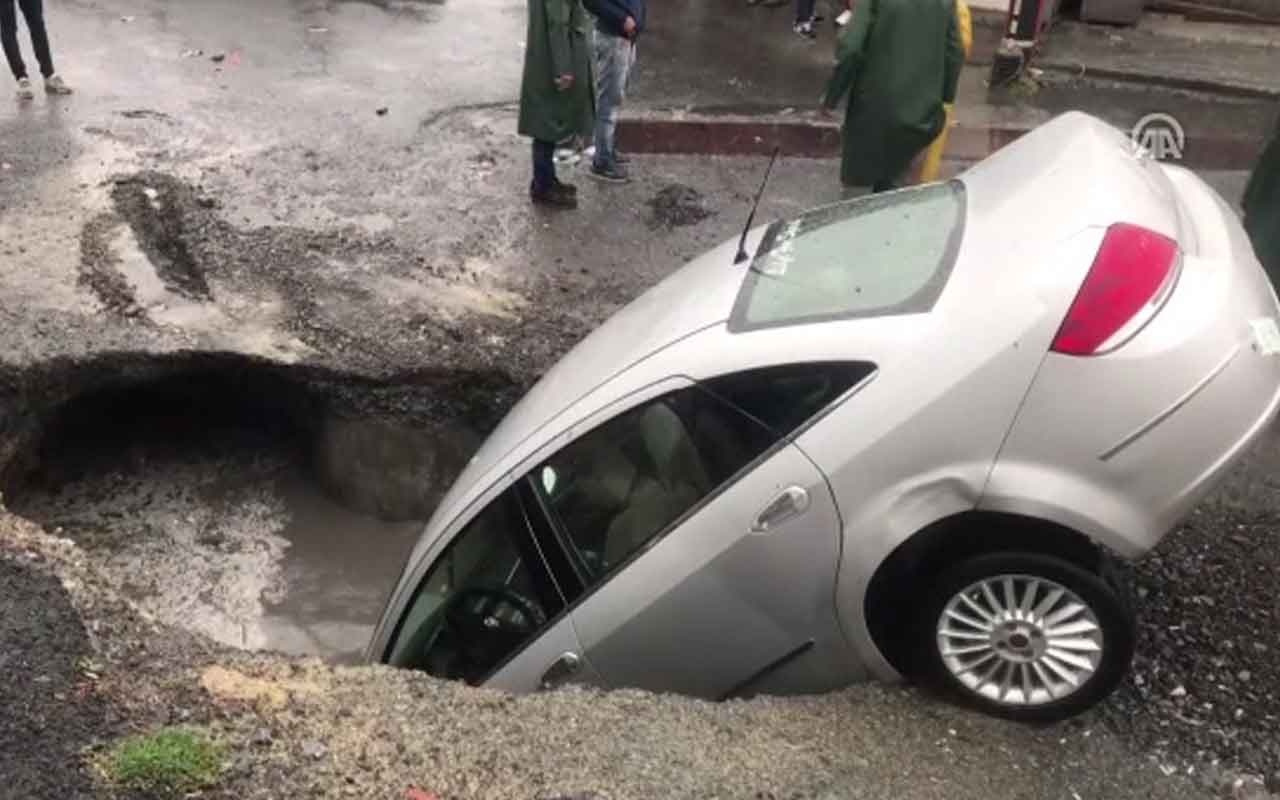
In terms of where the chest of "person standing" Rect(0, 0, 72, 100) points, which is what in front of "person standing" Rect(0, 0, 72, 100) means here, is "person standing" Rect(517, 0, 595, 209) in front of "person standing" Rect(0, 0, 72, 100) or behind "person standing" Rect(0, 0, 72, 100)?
in front

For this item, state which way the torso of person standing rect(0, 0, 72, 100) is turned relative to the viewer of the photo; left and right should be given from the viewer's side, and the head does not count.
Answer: facing the viewer and to the right of the viewer

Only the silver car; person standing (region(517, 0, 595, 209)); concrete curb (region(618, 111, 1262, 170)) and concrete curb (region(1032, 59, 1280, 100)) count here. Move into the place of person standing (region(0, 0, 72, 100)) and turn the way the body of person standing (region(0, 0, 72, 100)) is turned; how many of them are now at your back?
0

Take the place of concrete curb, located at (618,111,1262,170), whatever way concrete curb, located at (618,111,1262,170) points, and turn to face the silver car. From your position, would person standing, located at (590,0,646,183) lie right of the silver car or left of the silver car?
right

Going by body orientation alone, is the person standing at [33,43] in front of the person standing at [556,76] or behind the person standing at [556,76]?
behind

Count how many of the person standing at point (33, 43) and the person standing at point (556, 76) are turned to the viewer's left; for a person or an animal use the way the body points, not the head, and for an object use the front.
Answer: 0
